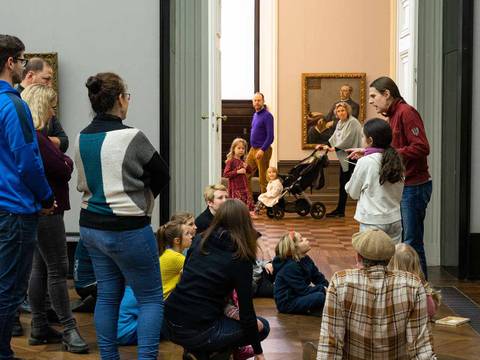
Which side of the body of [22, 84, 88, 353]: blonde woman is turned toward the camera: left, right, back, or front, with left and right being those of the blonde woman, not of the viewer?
right

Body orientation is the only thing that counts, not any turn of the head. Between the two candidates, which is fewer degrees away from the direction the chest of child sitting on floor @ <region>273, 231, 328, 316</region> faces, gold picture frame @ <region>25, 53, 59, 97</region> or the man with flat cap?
the man with flat cap

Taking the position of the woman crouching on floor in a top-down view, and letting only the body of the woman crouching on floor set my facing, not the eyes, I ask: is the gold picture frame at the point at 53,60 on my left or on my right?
on my left

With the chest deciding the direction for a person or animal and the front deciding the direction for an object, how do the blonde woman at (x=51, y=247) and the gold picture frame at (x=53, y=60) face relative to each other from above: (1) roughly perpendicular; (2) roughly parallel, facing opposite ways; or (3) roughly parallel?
roughly perpendicular

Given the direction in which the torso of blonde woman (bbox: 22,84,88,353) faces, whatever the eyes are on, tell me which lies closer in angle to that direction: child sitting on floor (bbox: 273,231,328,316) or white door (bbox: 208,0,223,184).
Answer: the child sitting on floor

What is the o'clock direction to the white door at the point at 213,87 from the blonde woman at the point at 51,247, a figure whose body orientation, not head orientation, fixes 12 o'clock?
The white door is roughly at 10 o'clock from the blonde woman.

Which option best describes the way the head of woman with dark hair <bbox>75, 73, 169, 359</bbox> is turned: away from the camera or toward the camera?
away from the camera

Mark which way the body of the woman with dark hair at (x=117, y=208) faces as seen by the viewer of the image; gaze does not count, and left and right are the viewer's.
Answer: facing away from the viewer and to the right of the viewer

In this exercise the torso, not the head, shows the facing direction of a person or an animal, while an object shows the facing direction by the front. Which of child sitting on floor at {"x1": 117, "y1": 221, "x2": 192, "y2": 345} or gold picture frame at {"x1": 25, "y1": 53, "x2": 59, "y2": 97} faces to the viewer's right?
the child sitting on floor

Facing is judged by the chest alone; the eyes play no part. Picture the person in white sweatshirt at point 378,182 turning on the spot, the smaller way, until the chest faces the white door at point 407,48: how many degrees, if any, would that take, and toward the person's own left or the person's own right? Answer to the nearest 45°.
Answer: approximately 45° to the person's own right

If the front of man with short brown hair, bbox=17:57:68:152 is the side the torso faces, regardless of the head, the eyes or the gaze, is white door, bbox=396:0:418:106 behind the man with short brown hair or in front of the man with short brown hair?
in front

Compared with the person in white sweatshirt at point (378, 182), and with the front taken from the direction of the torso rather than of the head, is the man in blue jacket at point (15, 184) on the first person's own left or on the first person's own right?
on the first person's own left

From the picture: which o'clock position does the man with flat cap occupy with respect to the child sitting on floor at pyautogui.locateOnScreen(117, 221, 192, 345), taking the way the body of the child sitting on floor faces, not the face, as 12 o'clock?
The man with flat cap is roughly at 2 o'clock from the child sitting on floor.

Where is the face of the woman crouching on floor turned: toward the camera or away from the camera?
away from the camera

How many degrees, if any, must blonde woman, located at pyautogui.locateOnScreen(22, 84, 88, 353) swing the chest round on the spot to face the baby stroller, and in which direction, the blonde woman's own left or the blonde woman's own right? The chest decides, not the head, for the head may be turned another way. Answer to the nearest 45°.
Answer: approximately 45° to the blonde woman's own left

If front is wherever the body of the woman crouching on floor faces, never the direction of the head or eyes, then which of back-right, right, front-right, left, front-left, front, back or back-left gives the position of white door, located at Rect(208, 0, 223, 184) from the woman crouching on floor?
front-left

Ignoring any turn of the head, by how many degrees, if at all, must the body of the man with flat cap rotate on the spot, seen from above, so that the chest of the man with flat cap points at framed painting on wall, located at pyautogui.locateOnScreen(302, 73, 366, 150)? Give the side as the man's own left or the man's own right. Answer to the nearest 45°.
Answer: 0° — they already face it
